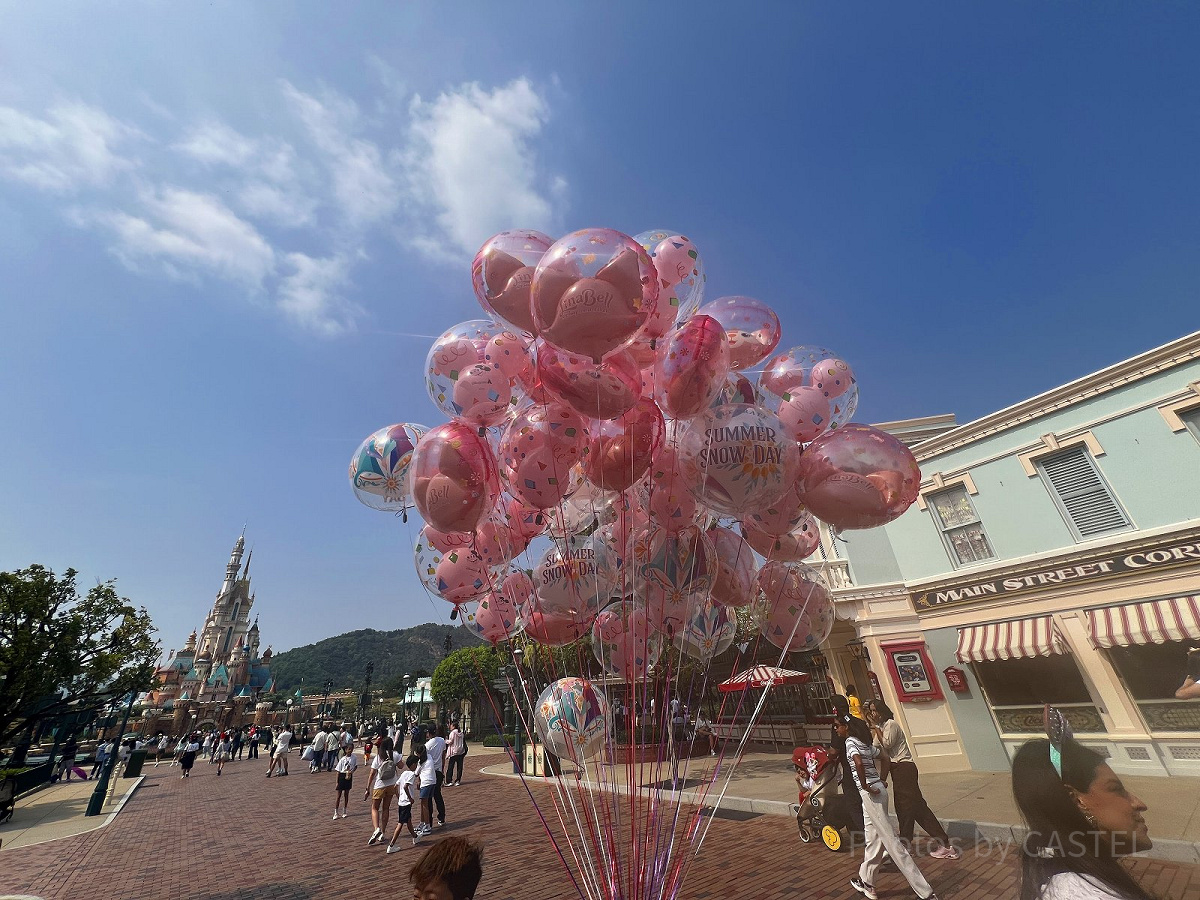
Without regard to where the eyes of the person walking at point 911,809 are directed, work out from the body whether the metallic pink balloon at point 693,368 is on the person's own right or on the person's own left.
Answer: on the person's own left

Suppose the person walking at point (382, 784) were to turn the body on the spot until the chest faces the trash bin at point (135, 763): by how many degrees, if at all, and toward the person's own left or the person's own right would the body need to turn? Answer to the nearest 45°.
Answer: approximately 45° to the person's own left

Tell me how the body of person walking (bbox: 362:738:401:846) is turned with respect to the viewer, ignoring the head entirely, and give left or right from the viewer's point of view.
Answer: facing away from the viewer

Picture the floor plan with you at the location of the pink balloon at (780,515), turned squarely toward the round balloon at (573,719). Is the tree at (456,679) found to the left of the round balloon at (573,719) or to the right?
right

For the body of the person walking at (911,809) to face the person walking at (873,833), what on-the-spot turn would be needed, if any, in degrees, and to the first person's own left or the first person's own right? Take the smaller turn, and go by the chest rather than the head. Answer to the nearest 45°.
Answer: approximately 90° to the first person's own left

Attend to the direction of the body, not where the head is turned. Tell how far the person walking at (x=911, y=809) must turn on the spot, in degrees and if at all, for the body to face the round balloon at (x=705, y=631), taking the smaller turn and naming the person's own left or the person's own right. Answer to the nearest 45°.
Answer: approximately 45° to the person's own left

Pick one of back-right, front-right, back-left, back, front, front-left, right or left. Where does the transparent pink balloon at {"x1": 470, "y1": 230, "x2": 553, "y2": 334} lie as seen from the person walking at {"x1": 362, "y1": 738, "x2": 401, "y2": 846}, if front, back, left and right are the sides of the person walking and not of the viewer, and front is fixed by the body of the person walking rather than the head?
back

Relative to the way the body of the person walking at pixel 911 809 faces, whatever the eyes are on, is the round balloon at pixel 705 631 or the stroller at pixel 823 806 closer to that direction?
the stroller
